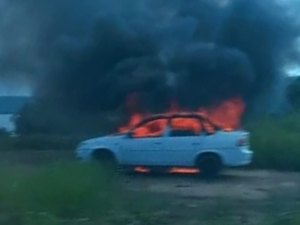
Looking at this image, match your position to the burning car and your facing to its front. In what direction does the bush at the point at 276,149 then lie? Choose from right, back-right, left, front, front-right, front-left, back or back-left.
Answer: back-right

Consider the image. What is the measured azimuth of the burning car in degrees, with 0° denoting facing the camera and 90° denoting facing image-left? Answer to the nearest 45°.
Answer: approximately 90°
